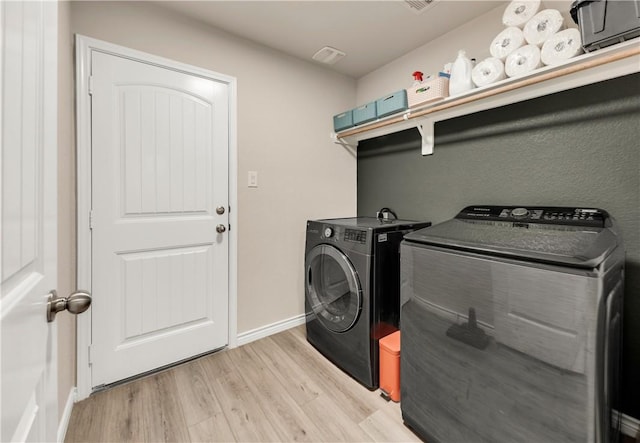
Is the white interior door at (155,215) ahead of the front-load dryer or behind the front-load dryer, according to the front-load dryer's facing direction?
ahead

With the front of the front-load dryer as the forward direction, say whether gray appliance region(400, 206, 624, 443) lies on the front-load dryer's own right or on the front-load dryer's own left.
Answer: on the front-load dryer's own left

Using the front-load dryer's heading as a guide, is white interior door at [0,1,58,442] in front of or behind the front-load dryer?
in front

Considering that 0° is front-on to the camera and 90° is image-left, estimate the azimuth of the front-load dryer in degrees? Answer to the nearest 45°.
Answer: approximately 45°
